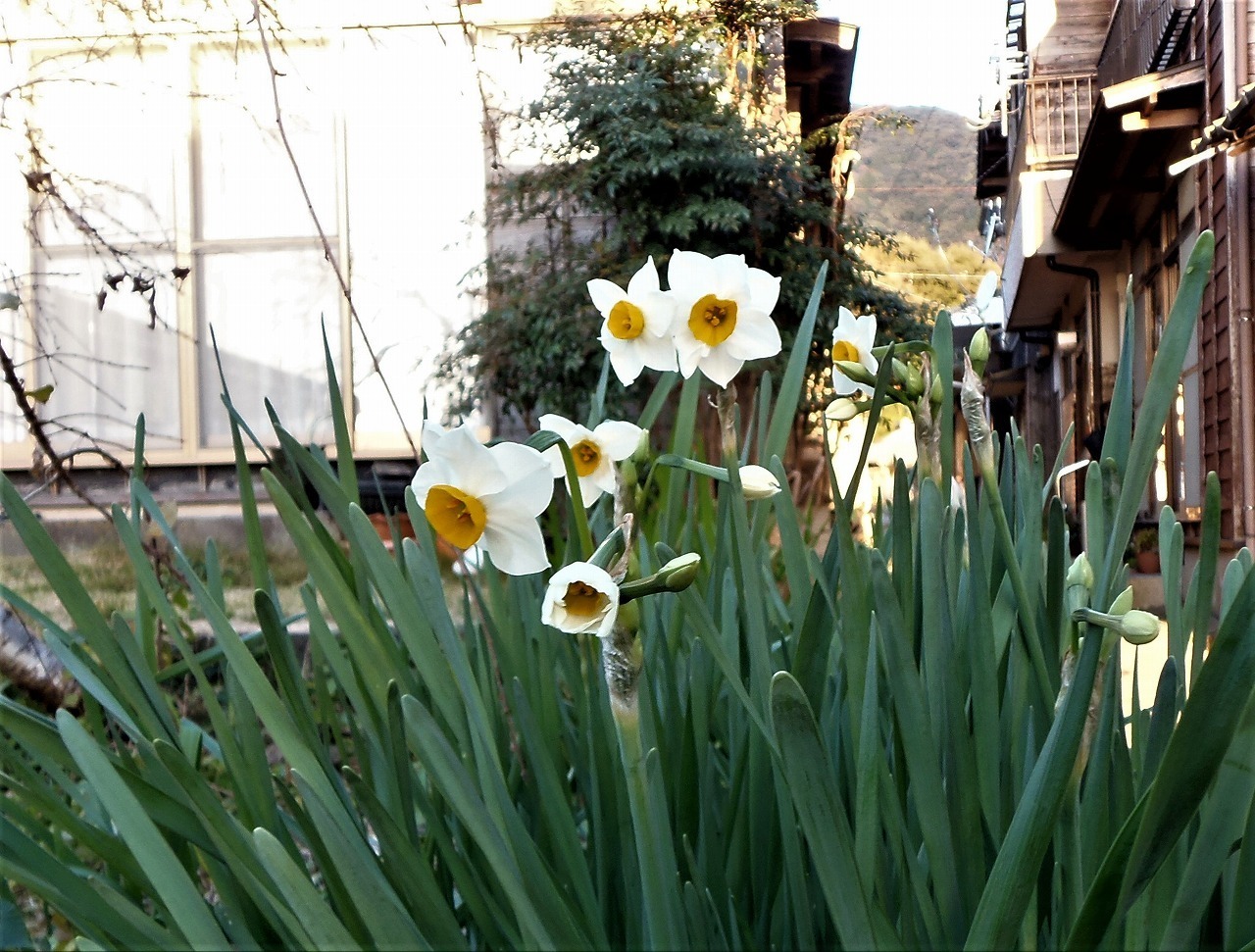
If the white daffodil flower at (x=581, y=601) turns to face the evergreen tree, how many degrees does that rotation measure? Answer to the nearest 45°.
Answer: approximately 180°

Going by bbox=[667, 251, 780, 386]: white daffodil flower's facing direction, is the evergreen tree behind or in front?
behind

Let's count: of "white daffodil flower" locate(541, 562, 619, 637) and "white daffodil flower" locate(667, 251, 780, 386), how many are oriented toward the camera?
2

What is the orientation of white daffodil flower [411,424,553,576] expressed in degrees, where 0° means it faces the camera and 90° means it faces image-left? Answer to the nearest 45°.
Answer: approximately 45°

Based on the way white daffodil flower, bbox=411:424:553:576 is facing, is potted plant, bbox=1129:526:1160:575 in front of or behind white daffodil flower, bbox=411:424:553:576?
behind

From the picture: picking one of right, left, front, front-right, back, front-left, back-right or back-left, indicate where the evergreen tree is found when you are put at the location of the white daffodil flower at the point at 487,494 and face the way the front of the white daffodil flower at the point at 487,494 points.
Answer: back-right

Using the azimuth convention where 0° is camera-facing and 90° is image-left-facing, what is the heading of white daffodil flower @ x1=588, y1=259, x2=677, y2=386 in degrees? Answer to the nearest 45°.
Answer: approximately 45°
